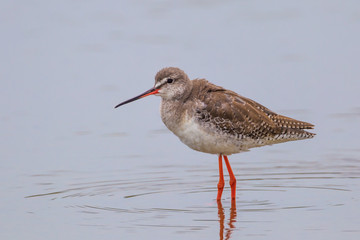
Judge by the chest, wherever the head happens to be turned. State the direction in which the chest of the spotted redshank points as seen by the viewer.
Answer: to the viewer's left
